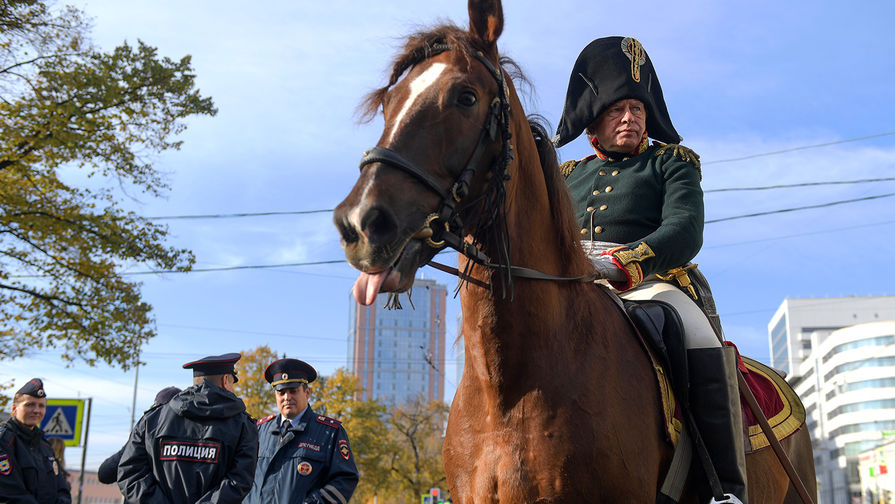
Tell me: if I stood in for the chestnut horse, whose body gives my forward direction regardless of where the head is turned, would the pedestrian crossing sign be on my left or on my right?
on my right

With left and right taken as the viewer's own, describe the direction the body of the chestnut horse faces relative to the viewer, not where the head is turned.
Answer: facing the viewer and to the left of the viewer

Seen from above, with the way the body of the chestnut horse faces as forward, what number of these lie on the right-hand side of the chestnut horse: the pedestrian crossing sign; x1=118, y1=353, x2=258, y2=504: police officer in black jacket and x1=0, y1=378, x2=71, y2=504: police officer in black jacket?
3

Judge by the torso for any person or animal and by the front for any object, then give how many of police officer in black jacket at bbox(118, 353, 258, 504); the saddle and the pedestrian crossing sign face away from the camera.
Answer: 1

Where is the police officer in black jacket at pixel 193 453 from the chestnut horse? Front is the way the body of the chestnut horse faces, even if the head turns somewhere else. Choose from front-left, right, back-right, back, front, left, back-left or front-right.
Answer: right

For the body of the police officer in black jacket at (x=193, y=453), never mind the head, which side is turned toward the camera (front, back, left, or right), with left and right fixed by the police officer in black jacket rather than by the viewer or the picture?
back

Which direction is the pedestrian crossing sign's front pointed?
toward the camera

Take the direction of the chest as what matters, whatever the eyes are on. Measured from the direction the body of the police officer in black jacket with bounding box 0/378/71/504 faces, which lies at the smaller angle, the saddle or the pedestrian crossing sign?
the saddle

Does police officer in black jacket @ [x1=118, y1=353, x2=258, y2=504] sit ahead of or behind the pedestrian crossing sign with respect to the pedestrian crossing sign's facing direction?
ahead

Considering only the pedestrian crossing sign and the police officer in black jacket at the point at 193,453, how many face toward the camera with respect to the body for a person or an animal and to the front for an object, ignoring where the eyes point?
1

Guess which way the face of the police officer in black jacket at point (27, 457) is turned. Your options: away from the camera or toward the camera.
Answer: toward the camera

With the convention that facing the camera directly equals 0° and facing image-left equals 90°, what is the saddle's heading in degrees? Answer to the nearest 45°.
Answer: approximately 45°
